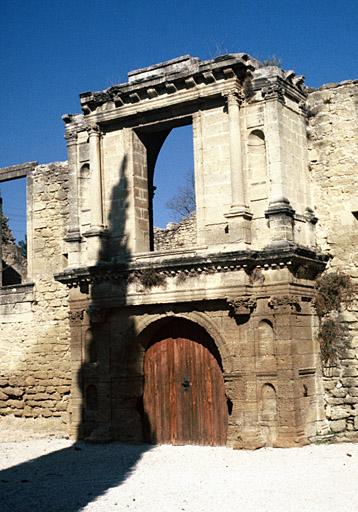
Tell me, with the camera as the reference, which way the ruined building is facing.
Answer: facing the viewer and to the left of the viewer
